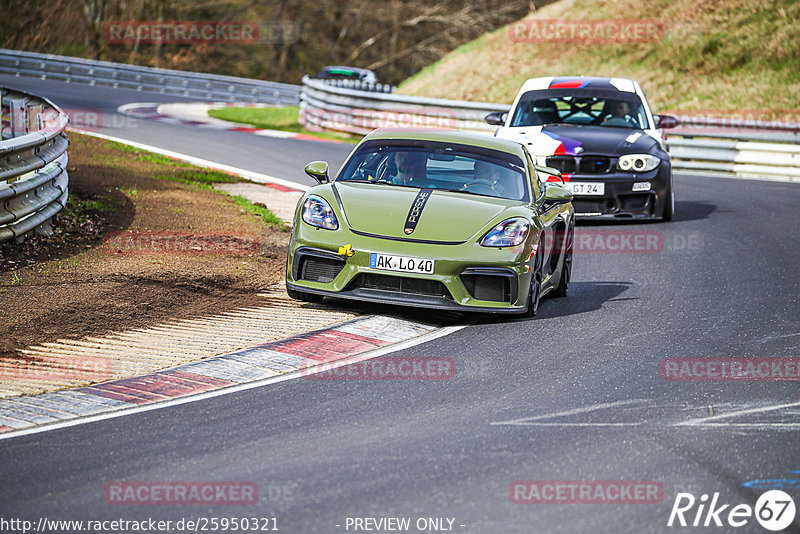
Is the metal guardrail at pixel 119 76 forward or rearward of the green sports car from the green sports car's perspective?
rearward

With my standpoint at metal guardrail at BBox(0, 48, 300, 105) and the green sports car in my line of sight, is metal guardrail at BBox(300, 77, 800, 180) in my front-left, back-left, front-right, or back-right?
front-left

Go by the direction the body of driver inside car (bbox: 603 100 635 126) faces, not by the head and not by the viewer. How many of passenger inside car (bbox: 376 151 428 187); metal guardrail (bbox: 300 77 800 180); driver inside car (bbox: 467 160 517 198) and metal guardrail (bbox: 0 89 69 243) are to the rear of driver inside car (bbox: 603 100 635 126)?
1

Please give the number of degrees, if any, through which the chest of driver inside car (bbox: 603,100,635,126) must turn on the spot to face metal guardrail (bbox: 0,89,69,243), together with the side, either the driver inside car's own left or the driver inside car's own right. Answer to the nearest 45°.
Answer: approximately 45° to the driver inside car's own right

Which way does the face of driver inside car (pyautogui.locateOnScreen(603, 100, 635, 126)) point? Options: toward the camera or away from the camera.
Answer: toward the camera

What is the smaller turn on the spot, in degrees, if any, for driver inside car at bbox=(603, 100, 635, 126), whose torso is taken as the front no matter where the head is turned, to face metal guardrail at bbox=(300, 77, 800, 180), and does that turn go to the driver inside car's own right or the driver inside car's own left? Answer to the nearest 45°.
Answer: approximately 180°

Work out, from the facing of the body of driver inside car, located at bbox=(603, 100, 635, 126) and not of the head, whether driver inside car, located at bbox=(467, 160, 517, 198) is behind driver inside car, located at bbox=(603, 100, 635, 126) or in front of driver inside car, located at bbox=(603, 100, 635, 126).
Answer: in front

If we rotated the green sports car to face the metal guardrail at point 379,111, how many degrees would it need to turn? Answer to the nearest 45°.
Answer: approximately 180°

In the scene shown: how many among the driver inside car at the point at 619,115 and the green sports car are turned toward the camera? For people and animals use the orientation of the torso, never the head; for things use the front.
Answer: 2

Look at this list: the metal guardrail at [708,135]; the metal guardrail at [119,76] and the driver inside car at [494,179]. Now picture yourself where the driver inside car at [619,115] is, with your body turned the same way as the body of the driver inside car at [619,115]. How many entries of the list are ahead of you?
1

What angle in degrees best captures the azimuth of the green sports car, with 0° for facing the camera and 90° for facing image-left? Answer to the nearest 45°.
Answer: approximately 0°

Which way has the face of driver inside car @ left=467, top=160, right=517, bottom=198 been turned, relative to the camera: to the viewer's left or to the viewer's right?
to the viewer's left

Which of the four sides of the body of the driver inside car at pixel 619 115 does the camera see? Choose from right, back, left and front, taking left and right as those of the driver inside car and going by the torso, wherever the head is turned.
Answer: front

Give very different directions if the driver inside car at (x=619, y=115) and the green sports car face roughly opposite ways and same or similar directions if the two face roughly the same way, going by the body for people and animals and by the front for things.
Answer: same or similar directions
